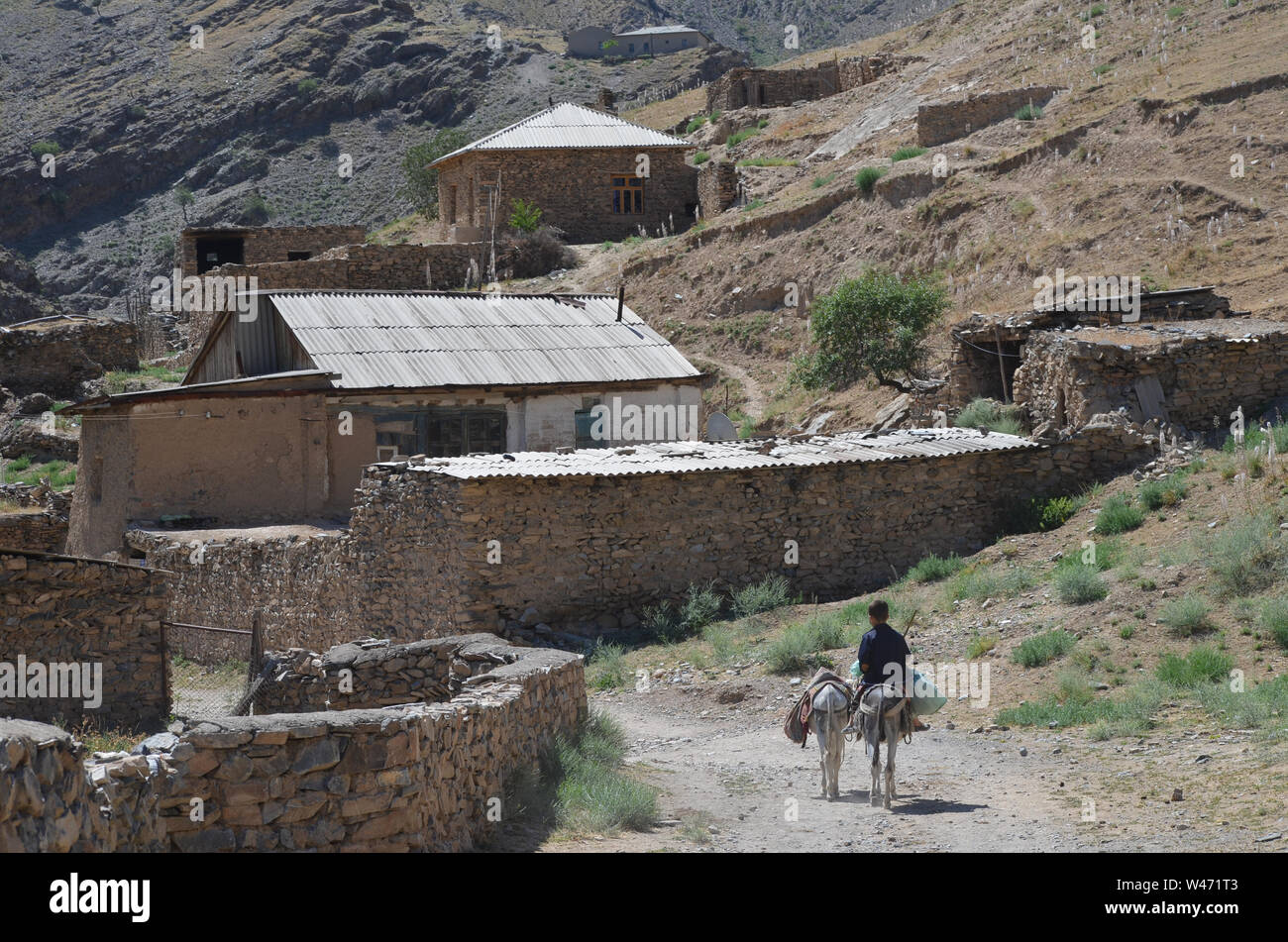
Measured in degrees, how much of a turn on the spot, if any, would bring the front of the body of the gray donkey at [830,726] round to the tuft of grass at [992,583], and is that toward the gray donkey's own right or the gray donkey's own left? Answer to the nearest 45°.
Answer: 0° — it already faces it

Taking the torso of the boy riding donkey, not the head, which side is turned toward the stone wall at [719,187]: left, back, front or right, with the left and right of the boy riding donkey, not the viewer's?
front

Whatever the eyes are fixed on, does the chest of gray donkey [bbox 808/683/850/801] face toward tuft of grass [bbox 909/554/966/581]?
yes

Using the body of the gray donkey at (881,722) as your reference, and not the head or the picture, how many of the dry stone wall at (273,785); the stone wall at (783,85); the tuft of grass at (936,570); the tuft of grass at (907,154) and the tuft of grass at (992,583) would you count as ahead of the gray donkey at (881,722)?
4

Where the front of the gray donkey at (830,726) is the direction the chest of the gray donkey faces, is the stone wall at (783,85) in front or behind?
in front

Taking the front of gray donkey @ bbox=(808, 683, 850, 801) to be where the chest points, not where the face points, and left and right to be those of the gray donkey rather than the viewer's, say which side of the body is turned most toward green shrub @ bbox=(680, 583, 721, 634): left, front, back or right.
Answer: front

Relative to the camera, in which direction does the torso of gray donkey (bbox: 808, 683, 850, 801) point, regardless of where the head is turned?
away from the camera

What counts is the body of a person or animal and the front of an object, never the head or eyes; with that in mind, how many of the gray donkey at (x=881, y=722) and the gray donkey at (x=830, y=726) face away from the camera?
2

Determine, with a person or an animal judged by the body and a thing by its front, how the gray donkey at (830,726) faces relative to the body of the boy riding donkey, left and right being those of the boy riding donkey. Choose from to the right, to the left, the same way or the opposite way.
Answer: the same way

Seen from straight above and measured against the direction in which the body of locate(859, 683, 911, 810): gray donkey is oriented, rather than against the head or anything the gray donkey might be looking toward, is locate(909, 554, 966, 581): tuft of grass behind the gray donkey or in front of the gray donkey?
in front

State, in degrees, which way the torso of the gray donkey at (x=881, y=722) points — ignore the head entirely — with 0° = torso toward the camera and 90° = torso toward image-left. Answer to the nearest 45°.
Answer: approximately 180°

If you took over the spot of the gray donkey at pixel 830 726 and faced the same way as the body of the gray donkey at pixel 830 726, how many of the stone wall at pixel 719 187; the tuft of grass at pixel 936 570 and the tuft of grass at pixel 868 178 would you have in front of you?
3

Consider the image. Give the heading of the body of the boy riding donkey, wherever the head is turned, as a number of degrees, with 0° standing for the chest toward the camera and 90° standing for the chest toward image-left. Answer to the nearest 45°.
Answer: approximately 180°

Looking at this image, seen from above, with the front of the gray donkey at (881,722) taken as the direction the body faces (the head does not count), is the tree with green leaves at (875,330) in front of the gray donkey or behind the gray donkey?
in front
